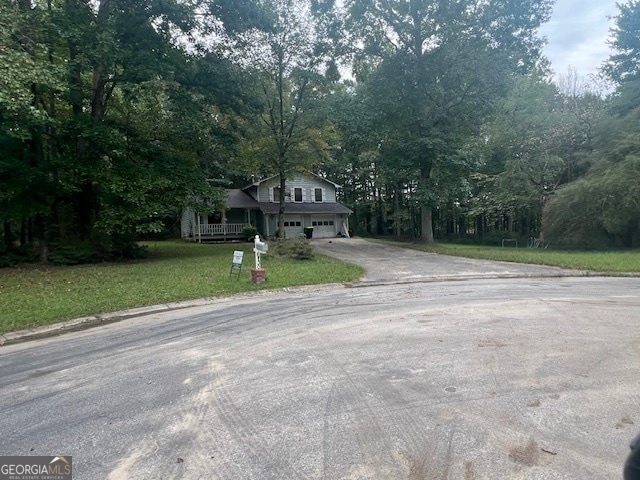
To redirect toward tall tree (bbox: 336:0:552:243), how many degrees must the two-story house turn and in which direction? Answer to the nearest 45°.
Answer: approximately 45° to its left

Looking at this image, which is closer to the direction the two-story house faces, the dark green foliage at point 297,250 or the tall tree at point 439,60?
the dark green foliage

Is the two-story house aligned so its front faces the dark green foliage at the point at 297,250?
yes

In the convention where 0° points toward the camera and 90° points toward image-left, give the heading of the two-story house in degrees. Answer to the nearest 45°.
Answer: approximately 0°
